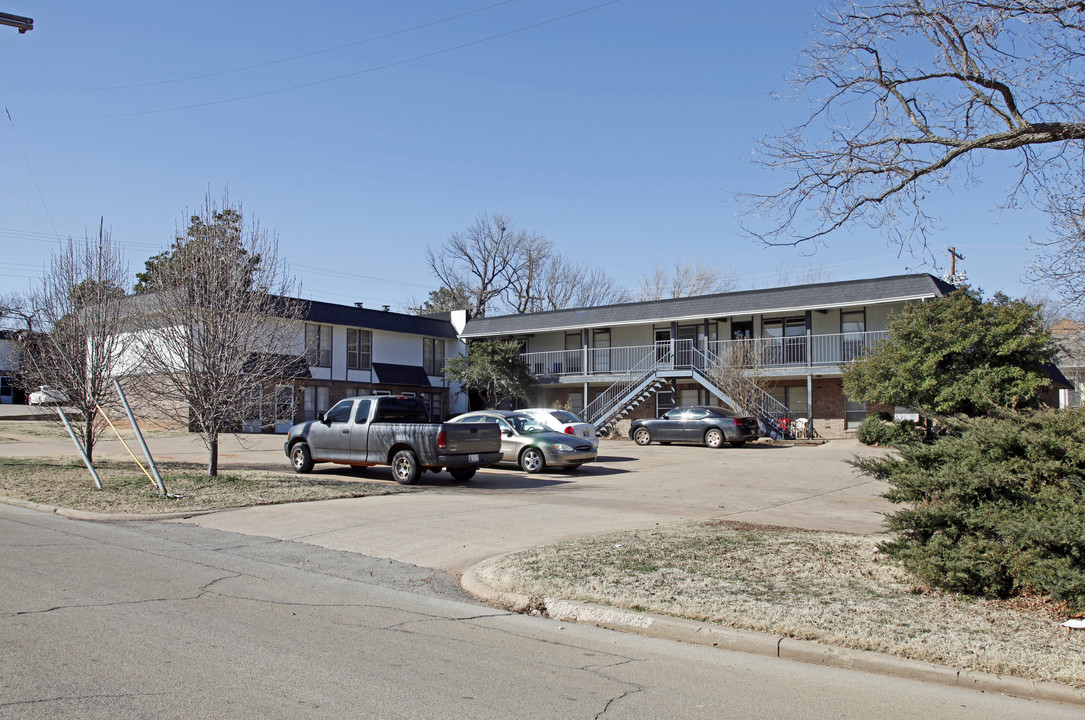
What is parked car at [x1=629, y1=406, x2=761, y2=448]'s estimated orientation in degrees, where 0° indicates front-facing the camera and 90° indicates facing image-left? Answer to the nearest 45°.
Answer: approximately 135°

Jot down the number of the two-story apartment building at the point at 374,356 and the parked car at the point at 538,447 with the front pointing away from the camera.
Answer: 0

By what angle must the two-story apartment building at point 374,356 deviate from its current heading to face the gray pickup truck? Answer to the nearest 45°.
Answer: approximately 45° to its right

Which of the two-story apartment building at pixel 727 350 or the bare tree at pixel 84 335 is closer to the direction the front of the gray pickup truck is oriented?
the bare tree

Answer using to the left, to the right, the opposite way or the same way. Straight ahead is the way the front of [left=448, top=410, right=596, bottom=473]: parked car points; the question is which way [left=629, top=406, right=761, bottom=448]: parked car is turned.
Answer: the opposite way

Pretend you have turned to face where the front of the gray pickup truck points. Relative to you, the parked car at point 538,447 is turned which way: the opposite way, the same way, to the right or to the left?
the opposite way

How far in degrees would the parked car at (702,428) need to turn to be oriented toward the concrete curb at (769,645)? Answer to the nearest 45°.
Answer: approximately 135° to its left

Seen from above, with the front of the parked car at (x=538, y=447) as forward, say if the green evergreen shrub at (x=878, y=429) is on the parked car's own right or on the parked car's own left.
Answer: on the parked car's own left

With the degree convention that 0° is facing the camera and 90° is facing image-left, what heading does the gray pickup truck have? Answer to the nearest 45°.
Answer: approximately 135°

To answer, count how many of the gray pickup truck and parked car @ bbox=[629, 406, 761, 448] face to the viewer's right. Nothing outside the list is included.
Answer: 0

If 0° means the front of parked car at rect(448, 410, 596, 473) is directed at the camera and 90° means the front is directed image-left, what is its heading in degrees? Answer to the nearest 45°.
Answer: approximately 315°
